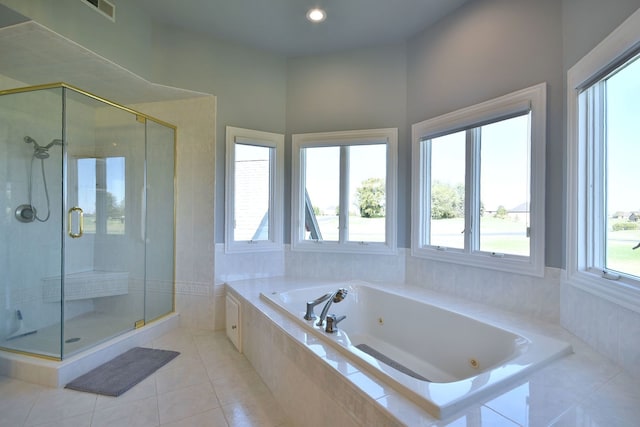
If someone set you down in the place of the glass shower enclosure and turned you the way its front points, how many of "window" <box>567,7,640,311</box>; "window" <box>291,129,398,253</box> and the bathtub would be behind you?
0

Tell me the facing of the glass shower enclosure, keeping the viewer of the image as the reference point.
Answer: facing the viewer and to the right of the viewer

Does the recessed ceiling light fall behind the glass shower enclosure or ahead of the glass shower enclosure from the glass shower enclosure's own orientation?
ahead

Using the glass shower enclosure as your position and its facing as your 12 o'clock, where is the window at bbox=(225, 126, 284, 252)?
The window is roughly at 11 o'clock from the glass shower enclosure.

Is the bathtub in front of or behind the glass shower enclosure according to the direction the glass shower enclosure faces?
in front

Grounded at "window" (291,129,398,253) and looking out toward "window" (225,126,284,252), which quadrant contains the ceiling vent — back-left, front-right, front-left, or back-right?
front-left
